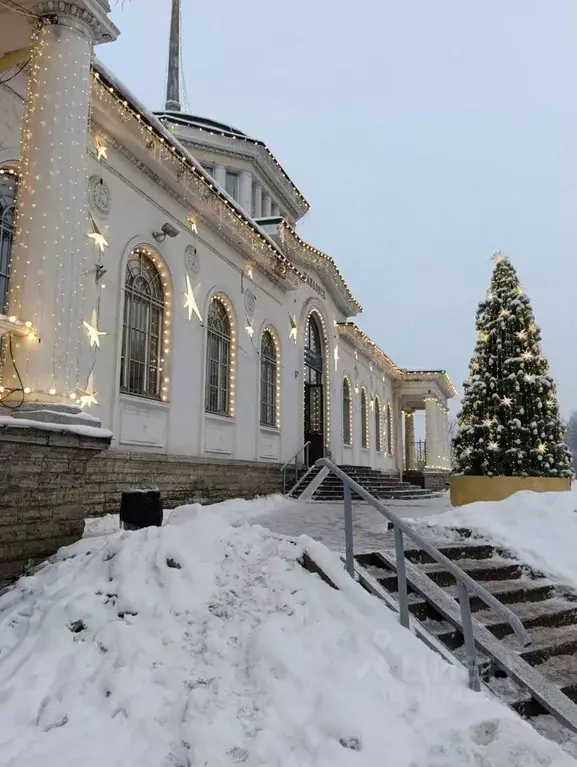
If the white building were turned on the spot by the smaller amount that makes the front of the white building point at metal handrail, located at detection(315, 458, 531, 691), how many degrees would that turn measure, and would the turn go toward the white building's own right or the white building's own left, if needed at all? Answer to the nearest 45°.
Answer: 0° — it already faces it

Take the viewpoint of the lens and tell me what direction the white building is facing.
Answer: facing the viewer and to the right of the viewer

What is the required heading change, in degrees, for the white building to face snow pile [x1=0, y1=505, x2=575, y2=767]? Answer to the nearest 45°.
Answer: approximately 45° to its right

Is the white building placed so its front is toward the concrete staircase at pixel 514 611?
yes

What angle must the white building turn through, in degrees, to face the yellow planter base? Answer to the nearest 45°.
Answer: approximately 45° to its left
